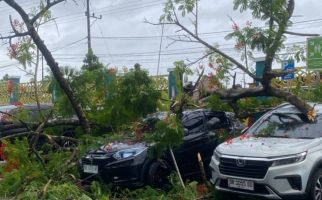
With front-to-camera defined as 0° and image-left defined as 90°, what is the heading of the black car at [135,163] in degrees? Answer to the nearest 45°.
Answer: approximately 45°

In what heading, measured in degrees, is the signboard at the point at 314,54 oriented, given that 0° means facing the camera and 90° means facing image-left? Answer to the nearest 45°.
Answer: approximately 0°

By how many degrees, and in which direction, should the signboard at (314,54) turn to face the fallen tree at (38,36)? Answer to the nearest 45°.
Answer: approximately 45° to its right

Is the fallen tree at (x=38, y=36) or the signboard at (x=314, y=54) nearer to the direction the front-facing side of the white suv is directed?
the fallen tree

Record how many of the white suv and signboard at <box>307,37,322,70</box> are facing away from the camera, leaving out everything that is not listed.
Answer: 0

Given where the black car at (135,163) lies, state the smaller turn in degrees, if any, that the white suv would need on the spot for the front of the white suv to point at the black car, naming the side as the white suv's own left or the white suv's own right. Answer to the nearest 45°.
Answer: approximately 45° to the white suv's own right

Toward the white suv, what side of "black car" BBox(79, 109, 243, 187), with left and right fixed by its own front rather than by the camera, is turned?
left

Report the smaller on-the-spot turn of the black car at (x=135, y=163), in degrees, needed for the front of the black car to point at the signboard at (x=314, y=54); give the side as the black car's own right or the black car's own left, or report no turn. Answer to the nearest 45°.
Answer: approximately 180°

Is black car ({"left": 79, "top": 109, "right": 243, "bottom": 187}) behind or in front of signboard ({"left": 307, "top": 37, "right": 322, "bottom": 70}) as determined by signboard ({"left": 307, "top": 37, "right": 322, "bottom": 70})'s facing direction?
in front
